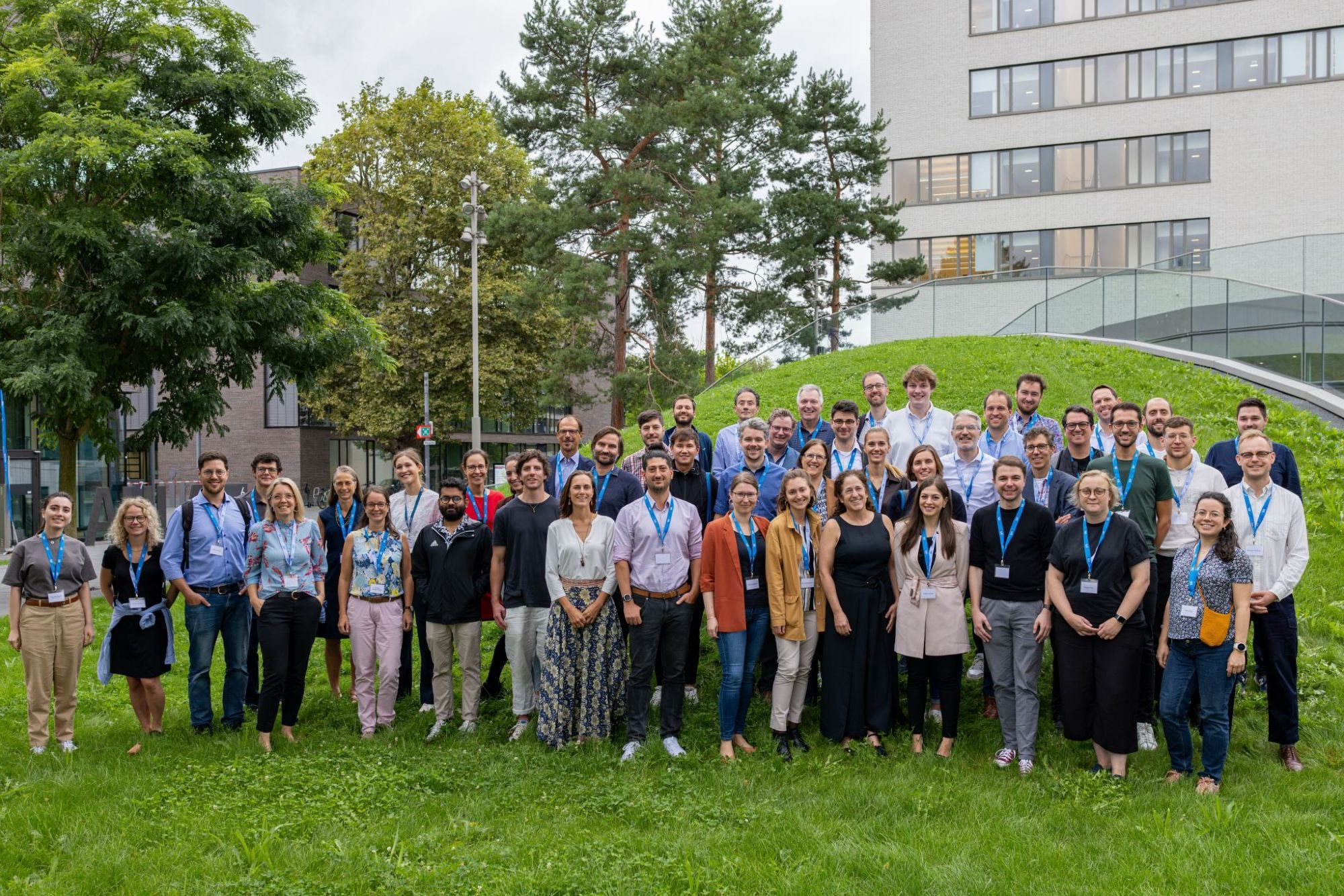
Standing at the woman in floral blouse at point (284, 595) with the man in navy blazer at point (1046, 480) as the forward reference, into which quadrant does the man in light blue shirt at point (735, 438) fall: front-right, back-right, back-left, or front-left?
front-left

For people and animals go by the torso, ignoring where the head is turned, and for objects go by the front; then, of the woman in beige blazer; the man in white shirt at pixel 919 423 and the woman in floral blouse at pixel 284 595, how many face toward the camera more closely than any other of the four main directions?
3

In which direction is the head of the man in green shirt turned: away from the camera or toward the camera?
toward the camera

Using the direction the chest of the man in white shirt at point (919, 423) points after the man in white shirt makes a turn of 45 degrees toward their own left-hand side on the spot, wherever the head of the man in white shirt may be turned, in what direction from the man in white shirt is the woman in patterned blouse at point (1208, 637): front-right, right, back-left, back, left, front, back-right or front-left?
front

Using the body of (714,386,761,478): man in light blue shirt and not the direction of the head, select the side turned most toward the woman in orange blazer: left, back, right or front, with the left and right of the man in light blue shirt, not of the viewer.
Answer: front

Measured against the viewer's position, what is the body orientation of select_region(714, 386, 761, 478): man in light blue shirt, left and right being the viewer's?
facing the viewer

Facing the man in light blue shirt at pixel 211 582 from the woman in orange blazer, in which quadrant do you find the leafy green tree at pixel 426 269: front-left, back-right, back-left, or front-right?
front-right

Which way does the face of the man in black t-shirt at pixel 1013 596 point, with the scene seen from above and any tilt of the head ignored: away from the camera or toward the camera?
toward the camera

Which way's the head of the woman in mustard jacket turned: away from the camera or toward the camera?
toward the camera

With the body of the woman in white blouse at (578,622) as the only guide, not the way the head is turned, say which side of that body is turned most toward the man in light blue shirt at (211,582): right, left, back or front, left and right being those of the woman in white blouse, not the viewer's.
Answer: right

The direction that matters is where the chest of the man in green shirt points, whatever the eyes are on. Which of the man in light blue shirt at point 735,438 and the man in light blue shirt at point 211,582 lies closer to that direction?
the man in light blue shirt at point 211,582

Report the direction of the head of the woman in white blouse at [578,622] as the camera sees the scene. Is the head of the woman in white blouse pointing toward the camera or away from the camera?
toward the camera

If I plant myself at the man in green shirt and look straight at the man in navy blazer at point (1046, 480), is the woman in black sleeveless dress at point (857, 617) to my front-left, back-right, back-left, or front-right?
front-left

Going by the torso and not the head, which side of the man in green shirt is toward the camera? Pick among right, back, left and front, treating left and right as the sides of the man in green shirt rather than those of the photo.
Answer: front

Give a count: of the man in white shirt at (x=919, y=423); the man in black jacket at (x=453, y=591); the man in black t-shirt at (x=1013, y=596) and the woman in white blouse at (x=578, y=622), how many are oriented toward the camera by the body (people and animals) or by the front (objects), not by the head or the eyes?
4

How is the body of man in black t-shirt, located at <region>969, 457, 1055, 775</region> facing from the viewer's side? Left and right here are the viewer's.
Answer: facing the viewer
